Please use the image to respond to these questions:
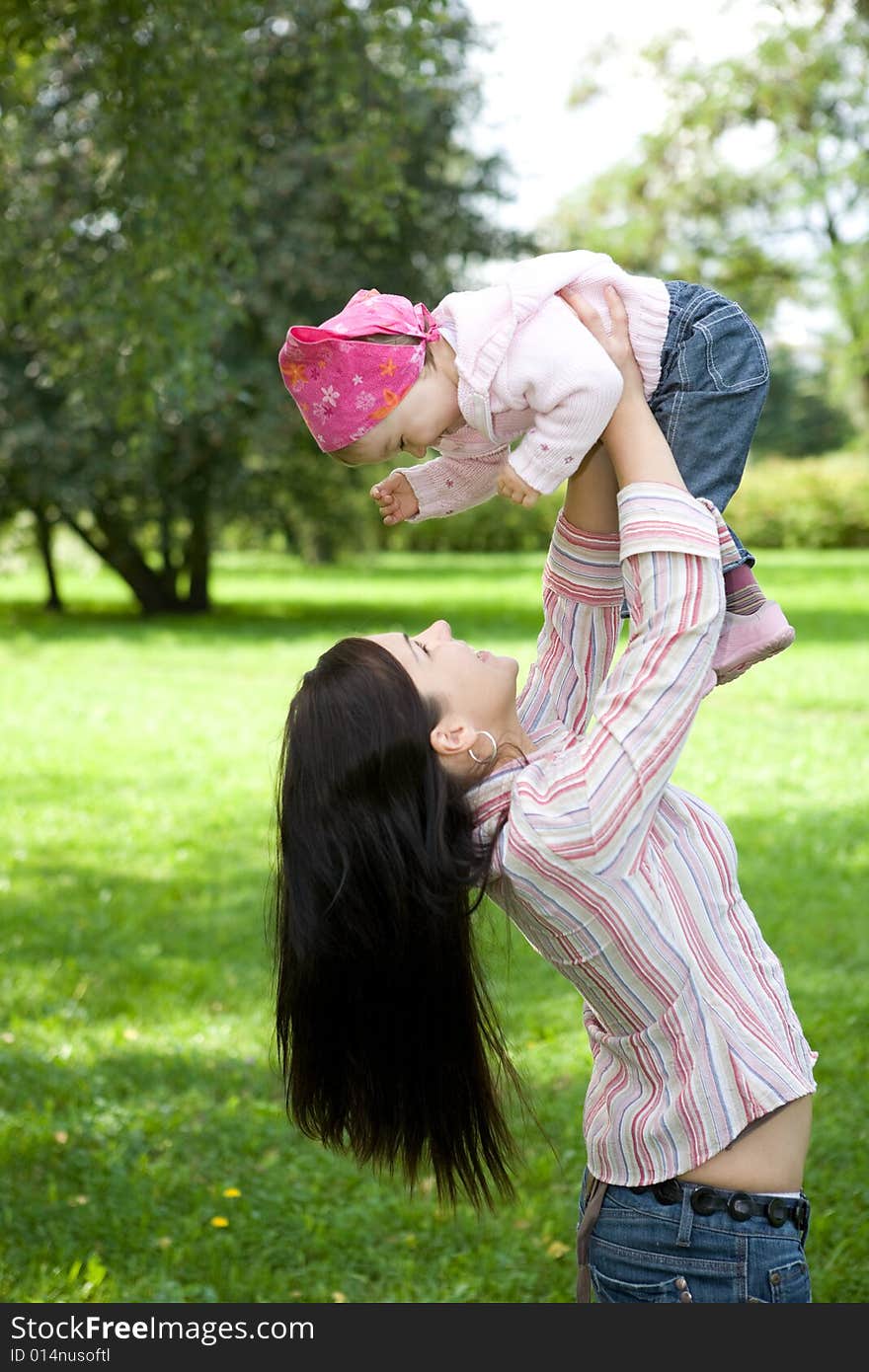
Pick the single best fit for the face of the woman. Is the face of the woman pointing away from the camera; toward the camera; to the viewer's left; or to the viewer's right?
to the viewer's right

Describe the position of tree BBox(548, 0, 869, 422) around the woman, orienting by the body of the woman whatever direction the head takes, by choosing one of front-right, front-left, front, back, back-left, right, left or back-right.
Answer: left

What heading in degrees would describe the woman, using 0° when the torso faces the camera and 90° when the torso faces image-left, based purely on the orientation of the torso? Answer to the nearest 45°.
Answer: approximately 270°

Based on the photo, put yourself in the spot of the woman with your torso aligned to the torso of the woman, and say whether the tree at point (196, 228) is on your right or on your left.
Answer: on your left

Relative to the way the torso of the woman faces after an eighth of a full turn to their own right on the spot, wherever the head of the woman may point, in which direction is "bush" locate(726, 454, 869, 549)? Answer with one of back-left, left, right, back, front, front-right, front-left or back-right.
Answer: back-left
